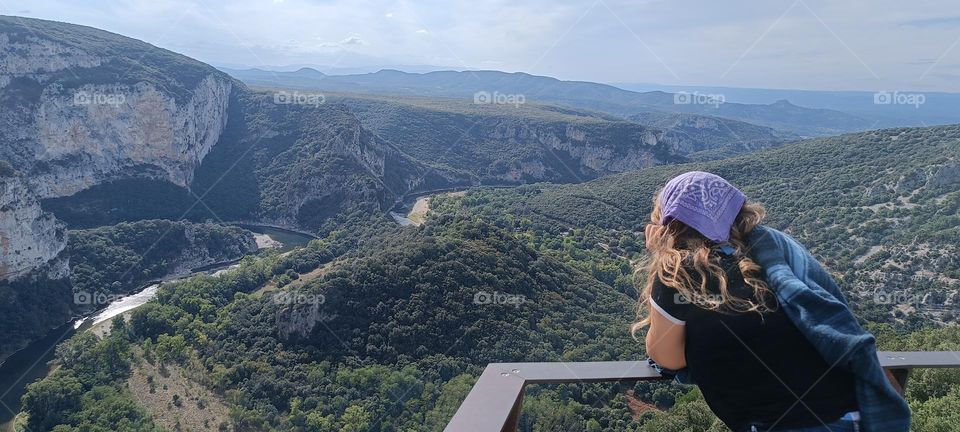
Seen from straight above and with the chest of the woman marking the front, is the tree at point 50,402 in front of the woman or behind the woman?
in front

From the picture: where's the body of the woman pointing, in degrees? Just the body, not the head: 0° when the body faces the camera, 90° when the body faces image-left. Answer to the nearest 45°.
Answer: approximately 135°

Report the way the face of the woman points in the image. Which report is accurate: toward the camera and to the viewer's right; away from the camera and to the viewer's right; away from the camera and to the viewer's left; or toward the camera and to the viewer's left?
away from the camera and to the viewer's left
